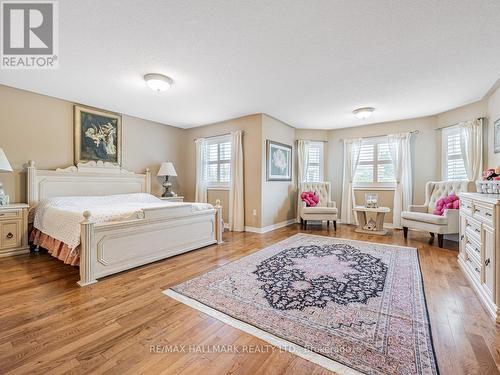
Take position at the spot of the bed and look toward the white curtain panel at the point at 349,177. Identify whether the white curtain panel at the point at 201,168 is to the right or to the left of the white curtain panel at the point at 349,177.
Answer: left

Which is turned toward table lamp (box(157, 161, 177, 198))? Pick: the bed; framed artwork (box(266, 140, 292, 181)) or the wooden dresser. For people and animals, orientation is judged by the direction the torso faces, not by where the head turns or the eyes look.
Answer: the wooden dresser

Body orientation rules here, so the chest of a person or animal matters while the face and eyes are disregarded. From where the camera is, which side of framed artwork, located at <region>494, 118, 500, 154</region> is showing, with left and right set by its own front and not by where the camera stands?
left

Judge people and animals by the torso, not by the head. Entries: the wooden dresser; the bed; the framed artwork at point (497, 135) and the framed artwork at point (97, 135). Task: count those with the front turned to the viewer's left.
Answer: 2

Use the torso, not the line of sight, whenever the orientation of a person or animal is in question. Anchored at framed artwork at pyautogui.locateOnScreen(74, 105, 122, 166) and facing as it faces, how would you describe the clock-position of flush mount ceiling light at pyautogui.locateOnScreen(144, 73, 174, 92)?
The flush mount ceiling light is roughly at 1 o'clock from the framed artwork.

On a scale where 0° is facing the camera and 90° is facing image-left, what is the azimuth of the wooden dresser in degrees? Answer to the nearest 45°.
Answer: approximately 90°

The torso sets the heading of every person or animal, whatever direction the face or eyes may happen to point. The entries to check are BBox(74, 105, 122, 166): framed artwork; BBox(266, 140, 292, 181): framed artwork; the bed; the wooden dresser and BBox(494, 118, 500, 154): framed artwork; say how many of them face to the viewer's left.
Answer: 2

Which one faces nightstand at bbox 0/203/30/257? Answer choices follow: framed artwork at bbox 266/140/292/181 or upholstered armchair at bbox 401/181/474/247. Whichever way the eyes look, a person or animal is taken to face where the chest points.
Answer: the upholstered armchair
